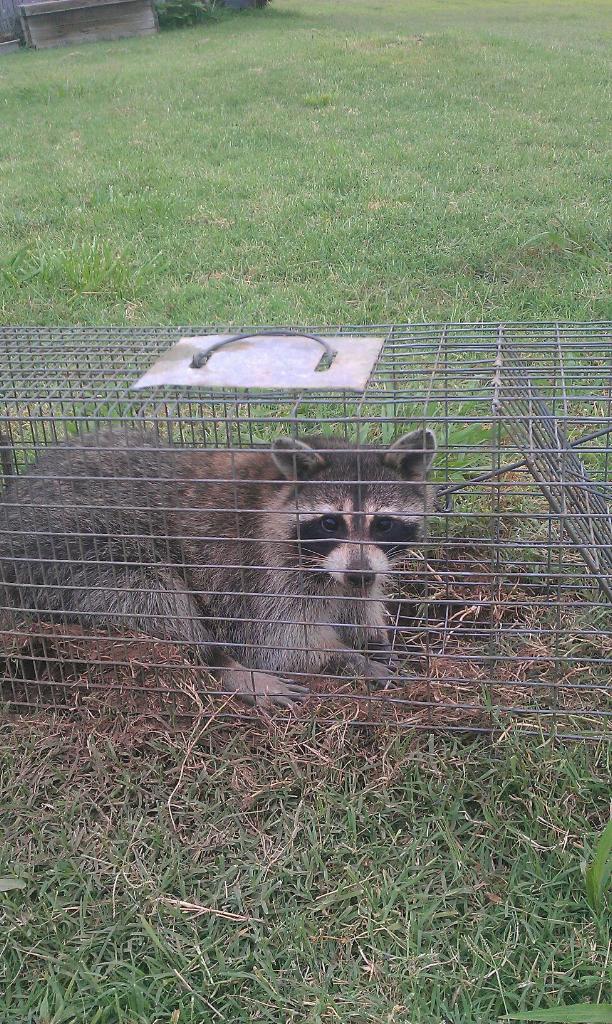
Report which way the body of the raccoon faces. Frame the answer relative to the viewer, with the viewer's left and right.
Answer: facing the viewer and to the right of the viewer

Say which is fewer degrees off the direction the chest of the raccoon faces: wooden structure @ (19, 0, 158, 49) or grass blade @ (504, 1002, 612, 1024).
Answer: the grass blade

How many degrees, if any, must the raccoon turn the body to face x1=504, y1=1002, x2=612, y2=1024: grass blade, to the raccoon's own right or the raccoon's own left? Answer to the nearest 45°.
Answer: approximately 45° to the raccoon's own right

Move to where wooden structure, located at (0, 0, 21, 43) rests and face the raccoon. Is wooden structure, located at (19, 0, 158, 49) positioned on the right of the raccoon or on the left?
left

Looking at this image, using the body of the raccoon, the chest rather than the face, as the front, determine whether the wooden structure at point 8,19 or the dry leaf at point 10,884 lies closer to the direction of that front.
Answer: the dry leaf

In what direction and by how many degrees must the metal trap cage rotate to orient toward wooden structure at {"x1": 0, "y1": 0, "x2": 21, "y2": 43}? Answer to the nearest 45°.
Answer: approximately 90° to its left

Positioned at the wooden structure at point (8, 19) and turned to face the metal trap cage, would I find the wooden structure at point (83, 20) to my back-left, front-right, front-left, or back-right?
front-left

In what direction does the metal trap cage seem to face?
to the viewer's right

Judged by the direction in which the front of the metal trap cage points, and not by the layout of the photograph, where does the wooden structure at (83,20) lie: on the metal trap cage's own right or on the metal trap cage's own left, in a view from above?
on the metal trap cage's own left

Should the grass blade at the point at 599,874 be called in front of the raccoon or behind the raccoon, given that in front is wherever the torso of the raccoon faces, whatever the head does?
in front
